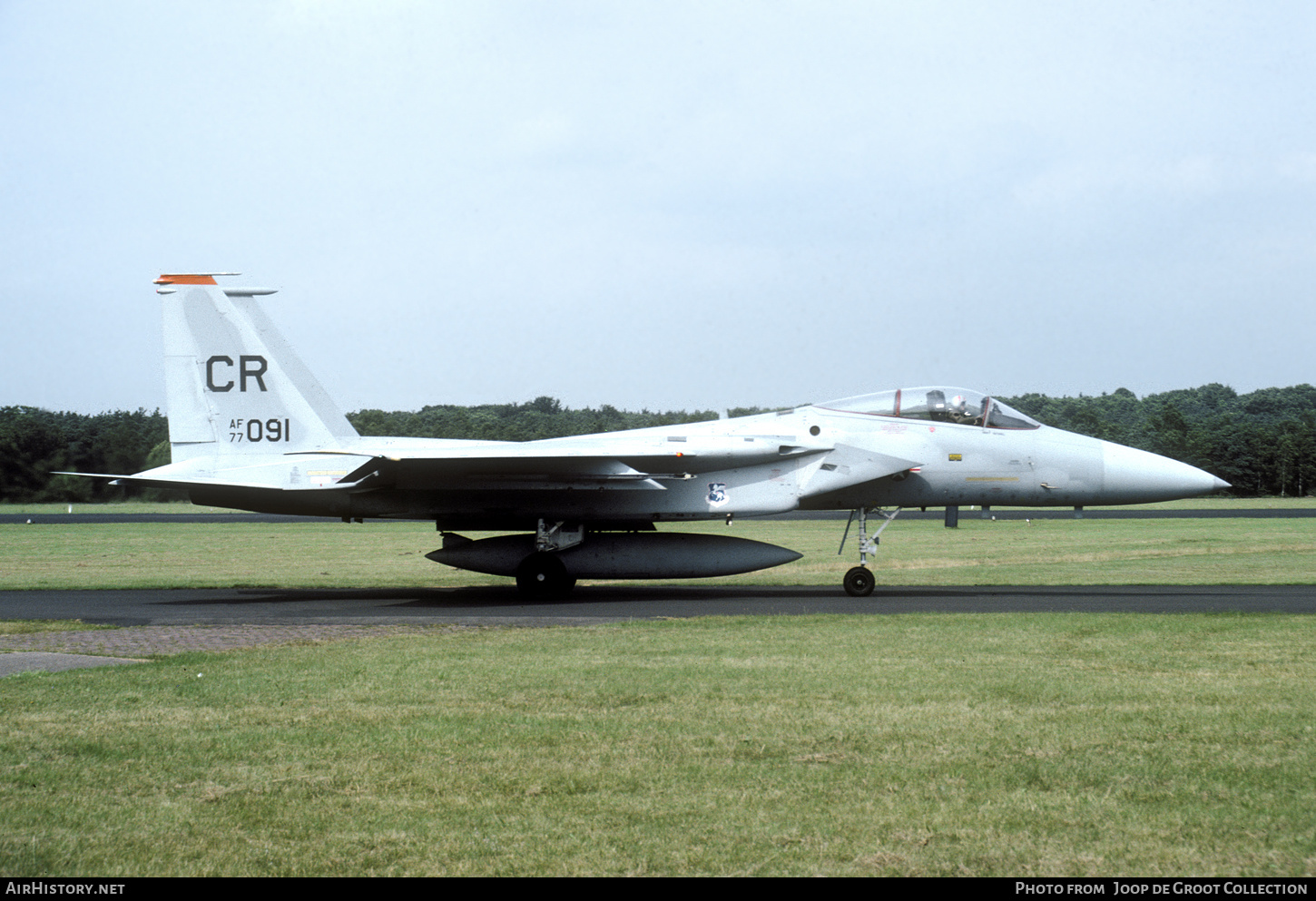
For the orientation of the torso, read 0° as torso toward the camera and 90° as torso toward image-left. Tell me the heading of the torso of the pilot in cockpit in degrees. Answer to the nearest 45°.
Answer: approximately 270°

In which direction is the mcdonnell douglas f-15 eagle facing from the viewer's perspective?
to the viewer's right
